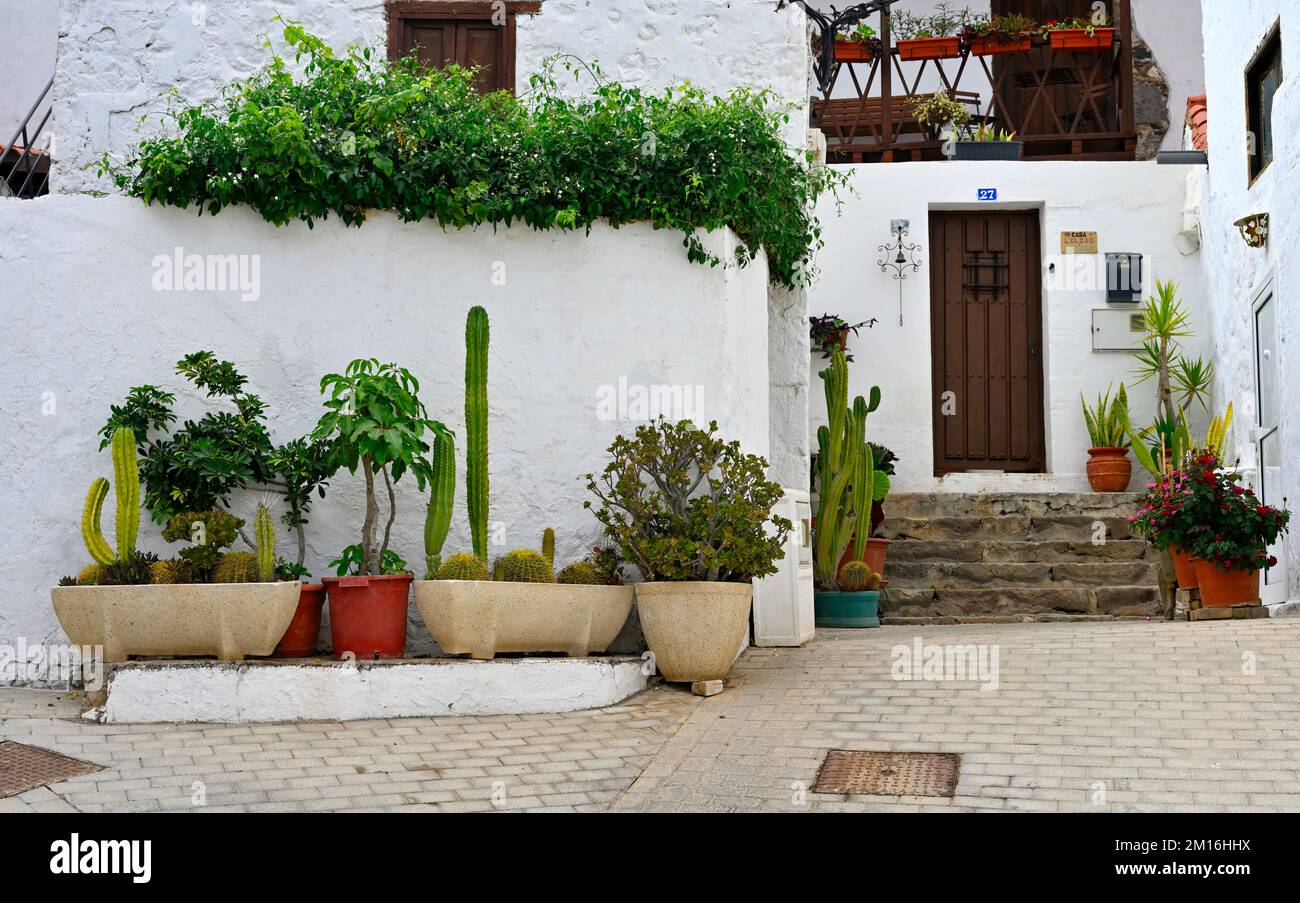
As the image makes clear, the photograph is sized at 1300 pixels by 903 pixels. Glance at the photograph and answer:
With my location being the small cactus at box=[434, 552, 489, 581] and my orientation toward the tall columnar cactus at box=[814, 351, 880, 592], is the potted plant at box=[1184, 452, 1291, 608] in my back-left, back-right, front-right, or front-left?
front-right

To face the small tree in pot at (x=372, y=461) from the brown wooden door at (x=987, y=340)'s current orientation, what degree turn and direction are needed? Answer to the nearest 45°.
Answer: approximately 45° to its right

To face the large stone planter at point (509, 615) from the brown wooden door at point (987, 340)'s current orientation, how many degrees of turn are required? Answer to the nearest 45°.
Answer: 0° — it already faces it

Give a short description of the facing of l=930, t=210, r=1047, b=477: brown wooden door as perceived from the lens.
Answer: facing the viewer

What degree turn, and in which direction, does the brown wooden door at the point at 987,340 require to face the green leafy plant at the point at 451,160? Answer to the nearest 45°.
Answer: approximately 45° to its right

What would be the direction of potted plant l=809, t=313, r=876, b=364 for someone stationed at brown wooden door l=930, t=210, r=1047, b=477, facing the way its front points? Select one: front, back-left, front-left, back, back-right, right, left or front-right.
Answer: front-right

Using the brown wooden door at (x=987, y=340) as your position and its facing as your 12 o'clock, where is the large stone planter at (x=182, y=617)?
The large stone planter is roughly at 1 o'clock from the brown wooden door.

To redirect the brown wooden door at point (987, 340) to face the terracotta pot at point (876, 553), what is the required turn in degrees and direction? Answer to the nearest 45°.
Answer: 0° — it already faces it

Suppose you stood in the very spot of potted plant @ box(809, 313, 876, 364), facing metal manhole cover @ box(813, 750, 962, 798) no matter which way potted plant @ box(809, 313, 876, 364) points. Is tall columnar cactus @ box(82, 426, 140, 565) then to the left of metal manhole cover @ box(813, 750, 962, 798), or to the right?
right

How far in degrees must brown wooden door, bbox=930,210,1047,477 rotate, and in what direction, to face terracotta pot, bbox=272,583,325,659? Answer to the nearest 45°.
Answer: approximately 45° to its right

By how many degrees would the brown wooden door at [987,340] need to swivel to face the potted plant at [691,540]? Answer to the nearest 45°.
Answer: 0° — it already faces it
